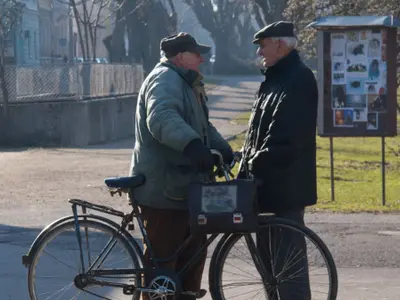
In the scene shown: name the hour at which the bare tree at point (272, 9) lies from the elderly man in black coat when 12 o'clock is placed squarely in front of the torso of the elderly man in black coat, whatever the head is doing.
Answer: The bare tree is roughly at 3 o'clock from the elderly man in black coat.

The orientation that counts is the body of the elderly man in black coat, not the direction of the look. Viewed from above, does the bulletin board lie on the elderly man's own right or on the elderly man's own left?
on the elderly man's own right

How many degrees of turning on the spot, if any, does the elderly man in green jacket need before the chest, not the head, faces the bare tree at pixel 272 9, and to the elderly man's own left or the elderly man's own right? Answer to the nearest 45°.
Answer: approximately 90° to the elderly man's own left

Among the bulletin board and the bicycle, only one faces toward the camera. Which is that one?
the bulletin board

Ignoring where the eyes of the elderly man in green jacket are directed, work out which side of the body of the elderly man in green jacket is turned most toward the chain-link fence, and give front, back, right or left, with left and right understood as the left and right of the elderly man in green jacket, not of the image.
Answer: left

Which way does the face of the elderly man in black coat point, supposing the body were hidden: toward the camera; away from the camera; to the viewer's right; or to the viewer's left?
to the viewer's left

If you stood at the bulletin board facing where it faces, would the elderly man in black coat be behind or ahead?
ahead

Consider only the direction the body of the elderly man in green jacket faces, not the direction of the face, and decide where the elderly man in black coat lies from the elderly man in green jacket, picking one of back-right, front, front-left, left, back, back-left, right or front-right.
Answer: front

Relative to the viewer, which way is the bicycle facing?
to the viewer's right

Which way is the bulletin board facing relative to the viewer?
toward the camera

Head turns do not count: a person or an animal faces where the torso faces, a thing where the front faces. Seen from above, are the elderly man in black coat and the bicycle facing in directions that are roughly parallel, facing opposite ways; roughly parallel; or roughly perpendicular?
roughly parallel, facing opposite ways

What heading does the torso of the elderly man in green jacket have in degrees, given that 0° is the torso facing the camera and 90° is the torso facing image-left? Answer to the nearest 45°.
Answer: approximately 270°

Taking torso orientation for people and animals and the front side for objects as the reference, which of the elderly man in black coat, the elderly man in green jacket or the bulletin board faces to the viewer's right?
the elderly man in green jacket

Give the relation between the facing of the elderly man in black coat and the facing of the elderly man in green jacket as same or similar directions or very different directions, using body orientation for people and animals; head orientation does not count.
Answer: very different directions

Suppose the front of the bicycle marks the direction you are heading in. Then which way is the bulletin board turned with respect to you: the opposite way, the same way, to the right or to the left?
to the right

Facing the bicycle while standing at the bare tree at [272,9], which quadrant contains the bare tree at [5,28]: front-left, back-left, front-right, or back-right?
front-right

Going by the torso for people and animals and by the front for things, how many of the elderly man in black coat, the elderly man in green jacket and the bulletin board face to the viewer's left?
1

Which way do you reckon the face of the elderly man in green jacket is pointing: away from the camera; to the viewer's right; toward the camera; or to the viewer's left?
to the viewer's right

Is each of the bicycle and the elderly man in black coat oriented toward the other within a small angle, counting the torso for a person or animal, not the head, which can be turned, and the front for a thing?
yes

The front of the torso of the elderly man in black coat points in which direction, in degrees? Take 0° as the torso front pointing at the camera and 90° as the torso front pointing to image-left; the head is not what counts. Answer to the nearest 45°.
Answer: approximately 90°
